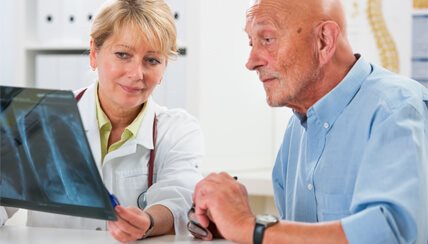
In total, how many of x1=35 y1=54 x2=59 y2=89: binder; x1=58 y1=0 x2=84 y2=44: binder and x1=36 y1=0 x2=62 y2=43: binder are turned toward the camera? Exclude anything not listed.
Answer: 3

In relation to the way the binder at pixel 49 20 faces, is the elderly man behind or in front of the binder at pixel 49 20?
in front

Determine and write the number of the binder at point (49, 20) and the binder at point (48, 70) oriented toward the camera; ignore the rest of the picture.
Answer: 2

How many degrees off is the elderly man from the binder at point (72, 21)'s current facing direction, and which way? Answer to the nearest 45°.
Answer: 0° — it already faces them

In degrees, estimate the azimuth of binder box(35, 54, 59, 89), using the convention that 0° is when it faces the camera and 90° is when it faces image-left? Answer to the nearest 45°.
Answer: approximately 0°

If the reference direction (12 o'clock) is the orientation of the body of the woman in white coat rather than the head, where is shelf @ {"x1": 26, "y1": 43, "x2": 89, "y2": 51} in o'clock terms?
The shelf is roughly at 4 o'clock from the woman in white coat.

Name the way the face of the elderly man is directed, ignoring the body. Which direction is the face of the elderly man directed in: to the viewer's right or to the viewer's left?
to the viewer's left
